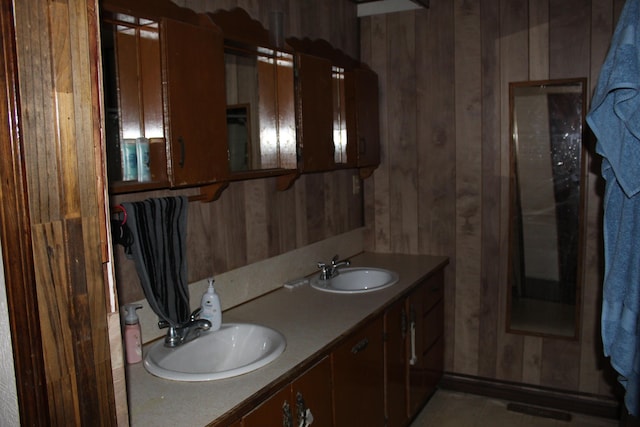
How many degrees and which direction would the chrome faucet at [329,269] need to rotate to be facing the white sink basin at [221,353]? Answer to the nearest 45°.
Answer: approximately 45° to its right

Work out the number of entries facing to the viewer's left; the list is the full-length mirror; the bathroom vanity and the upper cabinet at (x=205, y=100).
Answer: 0

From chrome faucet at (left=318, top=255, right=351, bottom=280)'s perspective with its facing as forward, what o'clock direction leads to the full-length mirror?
The full-length mirror is roughly at 10 o'clock from the chrome faucet.

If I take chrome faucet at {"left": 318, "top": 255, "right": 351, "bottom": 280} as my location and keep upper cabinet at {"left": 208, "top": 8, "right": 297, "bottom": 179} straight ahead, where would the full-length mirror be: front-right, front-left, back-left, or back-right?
back-left

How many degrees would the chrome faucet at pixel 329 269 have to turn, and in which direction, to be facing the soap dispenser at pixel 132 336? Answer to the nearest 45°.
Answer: approximately 90° to its right

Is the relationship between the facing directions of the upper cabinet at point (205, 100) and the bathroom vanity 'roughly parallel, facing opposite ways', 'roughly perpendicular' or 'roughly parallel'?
roughly parallel

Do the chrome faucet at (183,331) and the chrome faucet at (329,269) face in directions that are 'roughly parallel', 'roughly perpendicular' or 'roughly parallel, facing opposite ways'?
roughly parallel

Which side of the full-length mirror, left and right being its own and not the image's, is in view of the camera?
front

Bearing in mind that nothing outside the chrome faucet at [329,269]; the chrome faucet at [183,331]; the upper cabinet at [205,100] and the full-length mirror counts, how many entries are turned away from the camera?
0

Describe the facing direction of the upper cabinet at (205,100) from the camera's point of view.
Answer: facing the viewer and to the right of the viewer

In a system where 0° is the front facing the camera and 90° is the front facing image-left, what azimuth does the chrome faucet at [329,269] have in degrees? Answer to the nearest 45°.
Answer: approximately 315°

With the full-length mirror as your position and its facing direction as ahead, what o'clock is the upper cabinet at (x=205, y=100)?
The upper cabinet is roughly at 1 o'clock from the full-length mirror.
